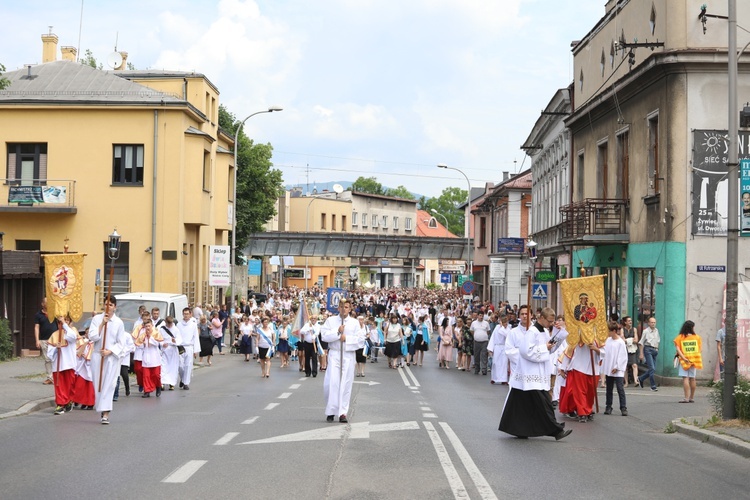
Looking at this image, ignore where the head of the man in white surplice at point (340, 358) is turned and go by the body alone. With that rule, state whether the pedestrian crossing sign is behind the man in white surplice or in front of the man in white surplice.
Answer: behind

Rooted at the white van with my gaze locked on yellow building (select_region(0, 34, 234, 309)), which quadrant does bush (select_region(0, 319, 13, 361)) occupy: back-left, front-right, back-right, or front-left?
front-left

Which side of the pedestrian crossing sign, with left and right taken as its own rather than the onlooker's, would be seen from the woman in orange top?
front

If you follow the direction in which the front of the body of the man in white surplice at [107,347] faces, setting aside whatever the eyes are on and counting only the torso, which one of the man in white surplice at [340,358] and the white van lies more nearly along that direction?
the man in white surplice

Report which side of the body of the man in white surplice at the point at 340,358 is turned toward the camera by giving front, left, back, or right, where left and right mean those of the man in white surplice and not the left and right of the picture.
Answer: front

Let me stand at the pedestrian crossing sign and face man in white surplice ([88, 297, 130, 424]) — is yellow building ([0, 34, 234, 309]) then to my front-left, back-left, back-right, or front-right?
front-right

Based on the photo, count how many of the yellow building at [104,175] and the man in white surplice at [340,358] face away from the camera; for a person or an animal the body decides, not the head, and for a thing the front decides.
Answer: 0

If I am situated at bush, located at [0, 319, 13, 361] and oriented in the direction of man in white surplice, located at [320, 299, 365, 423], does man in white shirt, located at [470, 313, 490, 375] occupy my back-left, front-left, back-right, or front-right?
front-left

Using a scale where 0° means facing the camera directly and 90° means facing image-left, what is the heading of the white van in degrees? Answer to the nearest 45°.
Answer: approximately 45°

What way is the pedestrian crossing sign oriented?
toward the camera

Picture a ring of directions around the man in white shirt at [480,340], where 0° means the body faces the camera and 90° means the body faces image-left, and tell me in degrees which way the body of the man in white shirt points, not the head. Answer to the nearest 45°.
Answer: approximately 0°
